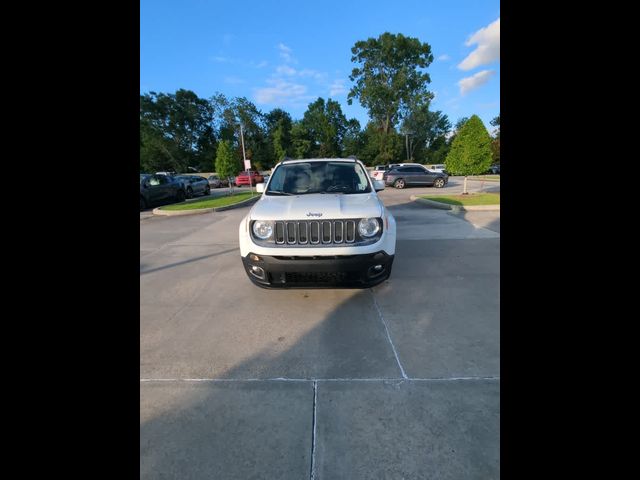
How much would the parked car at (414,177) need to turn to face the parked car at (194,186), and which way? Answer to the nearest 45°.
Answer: approximately 135° to its right

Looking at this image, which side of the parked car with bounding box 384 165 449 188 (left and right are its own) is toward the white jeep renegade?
right

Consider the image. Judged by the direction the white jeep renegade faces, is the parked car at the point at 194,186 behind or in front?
behind

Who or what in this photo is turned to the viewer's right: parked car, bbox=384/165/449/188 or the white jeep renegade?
the parked car

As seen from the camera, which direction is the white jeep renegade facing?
toward the camera

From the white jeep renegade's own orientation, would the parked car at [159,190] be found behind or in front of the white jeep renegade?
behind

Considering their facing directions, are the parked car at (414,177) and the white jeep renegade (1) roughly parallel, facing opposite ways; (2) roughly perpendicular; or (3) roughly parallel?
roughly perpendicular

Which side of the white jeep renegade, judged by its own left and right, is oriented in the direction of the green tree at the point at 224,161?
back

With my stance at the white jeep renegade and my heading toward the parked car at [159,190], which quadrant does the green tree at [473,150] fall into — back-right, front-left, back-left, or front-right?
front-right

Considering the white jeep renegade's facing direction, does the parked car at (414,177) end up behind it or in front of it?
behind
